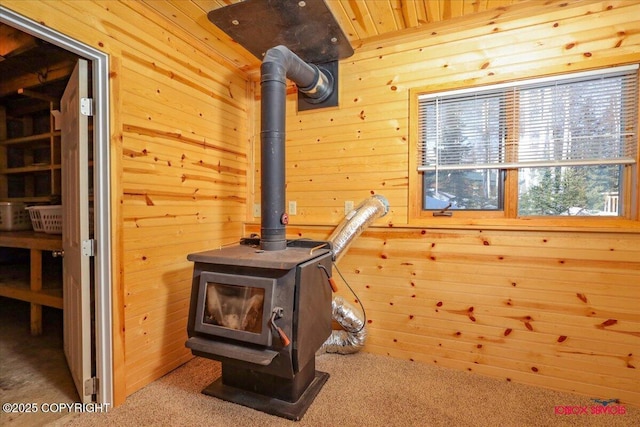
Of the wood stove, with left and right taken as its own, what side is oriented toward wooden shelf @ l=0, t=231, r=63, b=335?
right

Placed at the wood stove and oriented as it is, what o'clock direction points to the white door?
The white door is roughly at 2 o'clock from the wood stove.

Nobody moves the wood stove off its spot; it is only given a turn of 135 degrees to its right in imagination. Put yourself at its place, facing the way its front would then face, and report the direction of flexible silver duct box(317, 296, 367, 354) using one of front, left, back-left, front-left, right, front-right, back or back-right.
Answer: front-right

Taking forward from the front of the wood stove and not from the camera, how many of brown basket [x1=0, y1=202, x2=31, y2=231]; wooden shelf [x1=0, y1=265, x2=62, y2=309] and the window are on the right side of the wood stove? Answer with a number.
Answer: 2

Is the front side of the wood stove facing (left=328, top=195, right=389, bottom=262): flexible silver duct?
no

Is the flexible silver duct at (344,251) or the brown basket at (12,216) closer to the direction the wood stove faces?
the brown basket

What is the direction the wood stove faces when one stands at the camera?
facing the viewer and to the left of the viewer

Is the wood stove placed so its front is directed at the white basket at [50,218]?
no

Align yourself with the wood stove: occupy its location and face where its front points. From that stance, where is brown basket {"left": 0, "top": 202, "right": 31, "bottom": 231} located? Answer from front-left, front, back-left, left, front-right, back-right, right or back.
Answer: right

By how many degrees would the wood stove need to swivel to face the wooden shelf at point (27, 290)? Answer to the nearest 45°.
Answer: approximately 90° to its right

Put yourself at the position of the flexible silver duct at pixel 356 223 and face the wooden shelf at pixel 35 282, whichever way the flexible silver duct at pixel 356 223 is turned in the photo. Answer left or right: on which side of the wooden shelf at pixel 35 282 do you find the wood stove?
left

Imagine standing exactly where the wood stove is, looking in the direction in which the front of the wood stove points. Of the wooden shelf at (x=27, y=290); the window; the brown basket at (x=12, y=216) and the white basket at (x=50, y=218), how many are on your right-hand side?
3

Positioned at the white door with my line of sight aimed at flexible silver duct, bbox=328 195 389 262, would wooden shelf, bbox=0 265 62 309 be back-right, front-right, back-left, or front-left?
back-left

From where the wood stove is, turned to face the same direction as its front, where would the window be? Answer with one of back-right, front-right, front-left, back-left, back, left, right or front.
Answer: back-left

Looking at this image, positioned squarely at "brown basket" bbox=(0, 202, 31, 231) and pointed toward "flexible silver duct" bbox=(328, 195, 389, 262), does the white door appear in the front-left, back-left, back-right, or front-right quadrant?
front-right
